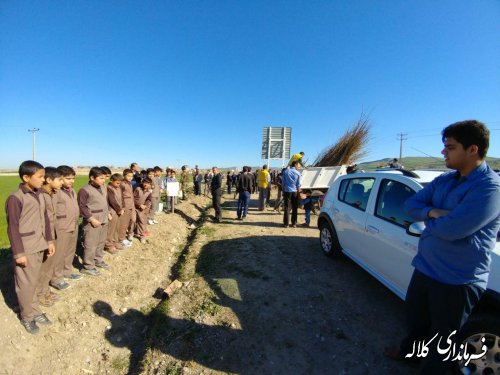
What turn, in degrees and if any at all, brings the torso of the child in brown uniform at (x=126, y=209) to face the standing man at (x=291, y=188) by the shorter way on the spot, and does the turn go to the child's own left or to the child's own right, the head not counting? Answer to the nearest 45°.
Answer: approximately 45° to the child's own left

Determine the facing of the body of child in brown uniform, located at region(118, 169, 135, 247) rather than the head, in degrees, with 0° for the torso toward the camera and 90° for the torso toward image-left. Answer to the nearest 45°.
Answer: approximately 315°

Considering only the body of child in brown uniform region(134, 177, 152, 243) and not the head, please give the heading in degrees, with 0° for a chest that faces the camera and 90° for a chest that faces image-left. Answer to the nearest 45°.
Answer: approximately 315°

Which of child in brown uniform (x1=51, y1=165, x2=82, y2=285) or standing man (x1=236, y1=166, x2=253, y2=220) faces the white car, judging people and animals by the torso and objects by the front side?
the child in brown uniform

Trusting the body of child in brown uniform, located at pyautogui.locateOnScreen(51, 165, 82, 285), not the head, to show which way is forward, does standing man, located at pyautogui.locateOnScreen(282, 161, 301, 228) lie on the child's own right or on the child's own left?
on the child's own left

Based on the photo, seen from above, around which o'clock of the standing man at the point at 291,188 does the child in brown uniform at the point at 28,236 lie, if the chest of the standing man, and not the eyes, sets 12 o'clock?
The child in brown uniform is roughly at 7 o'clock from the standing man.

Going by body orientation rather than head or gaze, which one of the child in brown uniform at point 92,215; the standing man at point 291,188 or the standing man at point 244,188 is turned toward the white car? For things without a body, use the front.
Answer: the child in brown uniform

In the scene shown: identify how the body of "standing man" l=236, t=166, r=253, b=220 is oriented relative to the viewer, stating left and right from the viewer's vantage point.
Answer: facing away from the viewer

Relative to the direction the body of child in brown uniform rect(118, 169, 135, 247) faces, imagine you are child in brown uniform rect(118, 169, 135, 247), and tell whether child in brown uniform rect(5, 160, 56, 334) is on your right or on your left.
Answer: on your right

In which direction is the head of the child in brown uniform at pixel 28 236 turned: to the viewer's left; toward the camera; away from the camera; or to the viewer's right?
to the viewer's right

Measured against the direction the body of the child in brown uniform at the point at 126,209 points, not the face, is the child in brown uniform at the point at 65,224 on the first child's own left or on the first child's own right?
on the first child's own right
